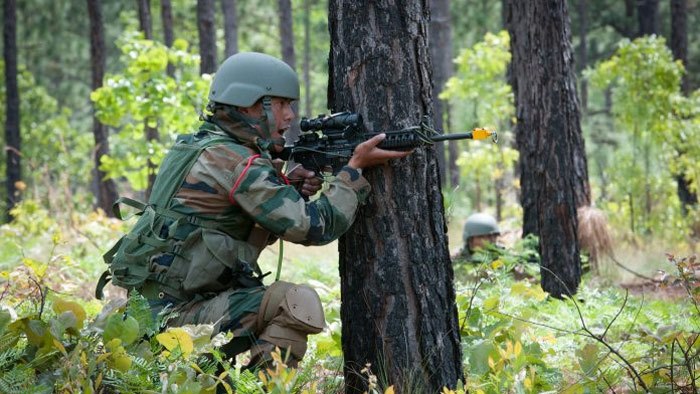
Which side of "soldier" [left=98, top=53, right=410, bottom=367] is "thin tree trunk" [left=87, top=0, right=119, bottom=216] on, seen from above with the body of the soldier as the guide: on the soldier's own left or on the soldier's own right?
on the soldier's own left

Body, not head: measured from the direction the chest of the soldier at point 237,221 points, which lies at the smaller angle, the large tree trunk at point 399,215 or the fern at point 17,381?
the large tree trunk

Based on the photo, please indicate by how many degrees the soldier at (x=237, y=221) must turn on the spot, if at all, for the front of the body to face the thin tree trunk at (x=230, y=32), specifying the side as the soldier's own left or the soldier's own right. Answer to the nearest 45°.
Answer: approximately 90° to the soldier's own left

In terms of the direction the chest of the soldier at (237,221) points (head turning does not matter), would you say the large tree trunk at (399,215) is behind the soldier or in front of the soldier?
in front

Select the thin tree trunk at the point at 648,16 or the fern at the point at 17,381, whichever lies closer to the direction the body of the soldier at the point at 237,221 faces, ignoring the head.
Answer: the thin tree trunk

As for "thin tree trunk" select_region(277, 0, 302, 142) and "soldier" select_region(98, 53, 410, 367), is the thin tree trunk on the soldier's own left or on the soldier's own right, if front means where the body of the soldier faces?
on the soldier's own left

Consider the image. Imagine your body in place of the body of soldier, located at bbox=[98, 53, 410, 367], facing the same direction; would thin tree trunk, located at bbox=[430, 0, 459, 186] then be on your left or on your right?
on your left

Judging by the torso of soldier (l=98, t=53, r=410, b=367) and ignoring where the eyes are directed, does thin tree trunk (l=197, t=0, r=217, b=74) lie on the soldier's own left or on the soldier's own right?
on the soldier's own left

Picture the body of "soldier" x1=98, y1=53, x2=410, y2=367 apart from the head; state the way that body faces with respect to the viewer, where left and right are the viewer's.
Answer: facing to the right of the viewer

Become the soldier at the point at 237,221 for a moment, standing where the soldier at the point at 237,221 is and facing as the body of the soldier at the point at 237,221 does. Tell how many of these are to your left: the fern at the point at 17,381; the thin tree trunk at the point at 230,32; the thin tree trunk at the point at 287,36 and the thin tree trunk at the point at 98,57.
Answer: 3

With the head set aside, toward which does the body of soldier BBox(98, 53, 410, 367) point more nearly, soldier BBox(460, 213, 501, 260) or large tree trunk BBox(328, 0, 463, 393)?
the large tree trunk
